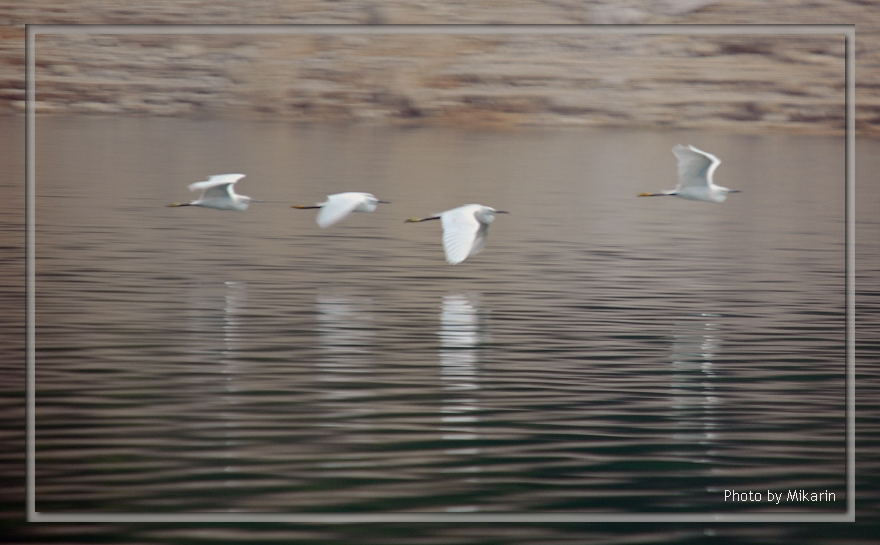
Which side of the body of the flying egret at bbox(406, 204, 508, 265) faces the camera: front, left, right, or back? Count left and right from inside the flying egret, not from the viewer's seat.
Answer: right

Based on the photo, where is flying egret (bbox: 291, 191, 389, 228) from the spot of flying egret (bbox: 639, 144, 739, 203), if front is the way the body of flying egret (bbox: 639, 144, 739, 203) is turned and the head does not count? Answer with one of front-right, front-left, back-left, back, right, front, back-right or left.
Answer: back-right

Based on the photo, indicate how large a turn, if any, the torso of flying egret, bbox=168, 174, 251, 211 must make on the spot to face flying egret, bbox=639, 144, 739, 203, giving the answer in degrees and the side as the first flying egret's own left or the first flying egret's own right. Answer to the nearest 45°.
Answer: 0° — it already faces it

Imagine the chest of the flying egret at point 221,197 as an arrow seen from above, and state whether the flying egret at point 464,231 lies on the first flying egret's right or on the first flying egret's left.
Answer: on the first flying egret's right

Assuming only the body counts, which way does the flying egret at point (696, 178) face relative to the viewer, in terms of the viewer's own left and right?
facing to the right of the viewer

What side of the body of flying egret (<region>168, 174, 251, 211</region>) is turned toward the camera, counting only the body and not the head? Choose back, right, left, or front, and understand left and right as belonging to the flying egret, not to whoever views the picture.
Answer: right

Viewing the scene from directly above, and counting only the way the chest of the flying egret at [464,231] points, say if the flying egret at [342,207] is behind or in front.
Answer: behind

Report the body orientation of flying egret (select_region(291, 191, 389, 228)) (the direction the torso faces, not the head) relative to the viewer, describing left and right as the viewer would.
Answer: facing to the right of the viewer
